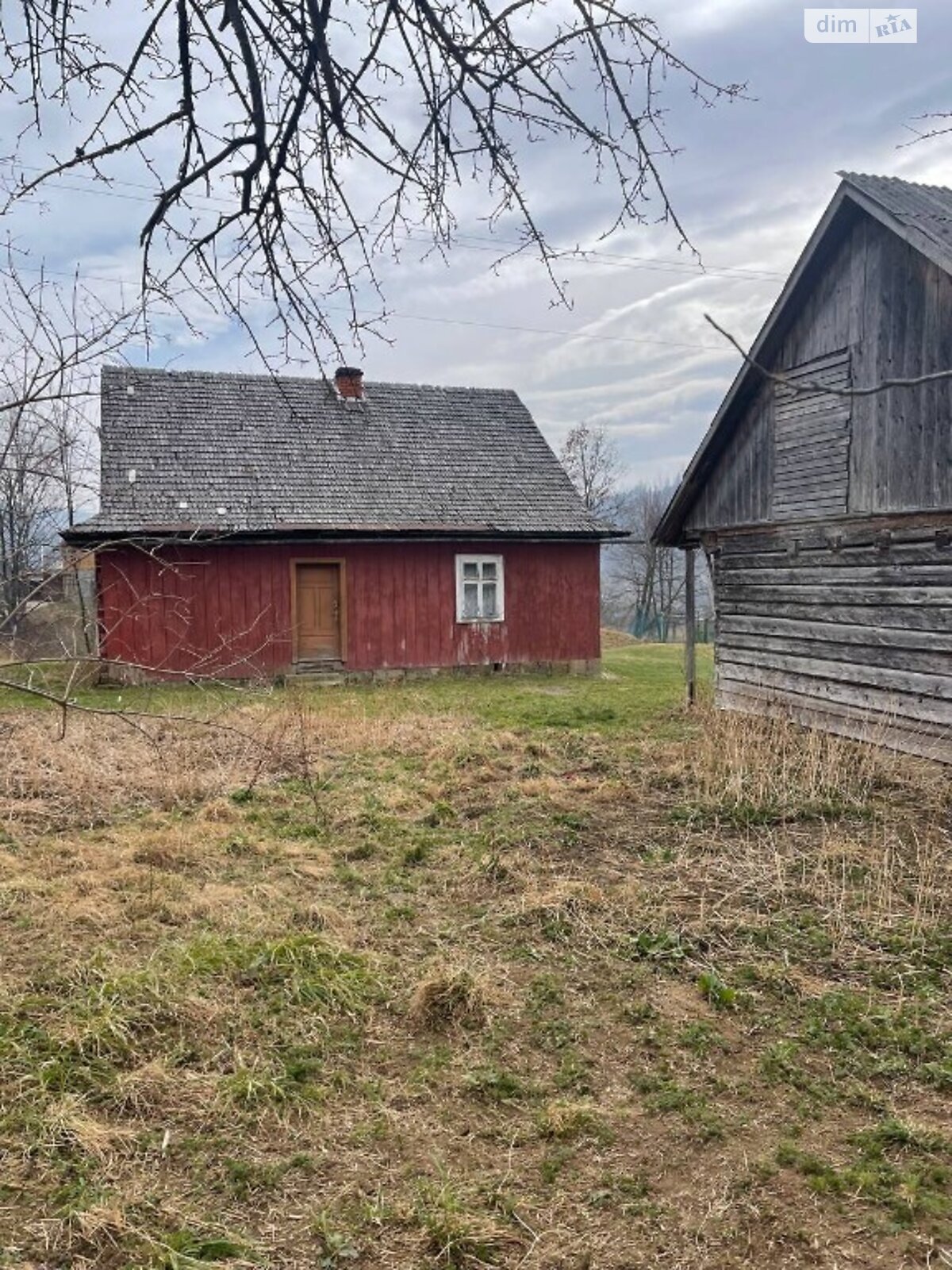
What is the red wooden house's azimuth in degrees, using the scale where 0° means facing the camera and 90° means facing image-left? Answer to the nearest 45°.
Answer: approximately 0°

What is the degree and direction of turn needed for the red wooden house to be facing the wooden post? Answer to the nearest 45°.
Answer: approximately 45° to its left

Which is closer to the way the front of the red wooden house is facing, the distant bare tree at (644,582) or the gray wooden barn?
the gray wooden barn

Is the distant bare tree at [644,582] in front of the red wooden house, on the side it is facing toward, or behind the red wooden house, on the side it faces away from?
behind

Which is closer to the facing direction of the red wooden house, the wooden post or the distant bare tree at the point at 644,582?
the wooden post
